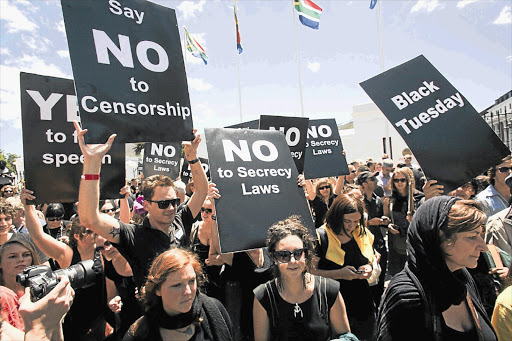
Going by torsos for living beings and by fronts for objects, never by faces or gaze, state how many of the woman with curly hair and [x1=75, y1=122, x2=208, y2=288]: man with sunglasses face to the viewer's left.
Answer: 0

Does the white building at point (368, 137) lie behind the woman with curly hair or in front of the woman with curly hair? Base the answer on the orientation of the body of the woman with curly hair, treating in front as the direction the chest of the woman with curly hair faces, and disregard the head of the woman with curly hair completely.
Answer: behind

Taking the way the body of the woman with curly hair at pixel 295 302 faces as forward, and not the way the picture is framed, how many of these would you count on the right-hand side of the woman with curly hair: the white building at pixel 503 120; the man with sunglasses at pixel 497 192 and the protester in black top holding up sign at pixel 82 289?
1

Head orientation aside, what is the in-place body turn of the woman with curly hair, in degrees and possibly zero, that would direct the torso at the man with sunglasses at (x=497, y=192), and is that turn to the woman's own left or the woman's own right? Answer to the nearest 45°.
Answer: approximately 135° to the woman's own left

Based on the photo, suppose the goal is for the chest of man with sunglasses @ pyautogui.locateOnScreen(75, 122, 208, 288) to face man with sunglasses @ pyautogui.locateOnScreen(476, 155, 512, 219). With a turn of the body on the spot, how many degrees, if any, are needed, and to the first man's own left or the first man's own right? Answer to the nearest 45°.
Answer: approximately 45° to the first man's own left

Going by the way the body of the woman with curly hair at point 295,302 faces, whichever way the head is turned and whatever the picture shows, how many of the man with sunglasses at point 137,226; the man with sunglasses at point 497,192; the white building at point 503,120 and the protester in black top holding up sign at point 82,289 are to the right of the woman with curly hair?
2

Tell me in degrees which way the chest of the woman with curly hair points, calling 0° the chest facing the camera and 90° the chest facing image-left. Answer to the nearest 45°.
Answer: approximately 0°

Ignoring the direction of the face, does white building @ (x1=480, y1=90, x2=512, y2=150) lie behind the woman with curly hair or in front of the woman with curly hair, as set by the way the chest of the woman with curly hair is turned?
behind

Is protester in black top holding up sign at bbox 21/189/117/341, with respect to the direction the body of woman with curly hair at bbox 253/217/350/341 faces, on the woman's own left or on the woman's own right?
on the woman's own right

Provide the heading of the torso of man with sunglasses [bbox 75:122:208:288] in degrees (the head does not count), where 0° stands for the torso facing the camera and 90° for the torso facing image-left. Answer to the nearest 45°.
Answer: approximately 315°
